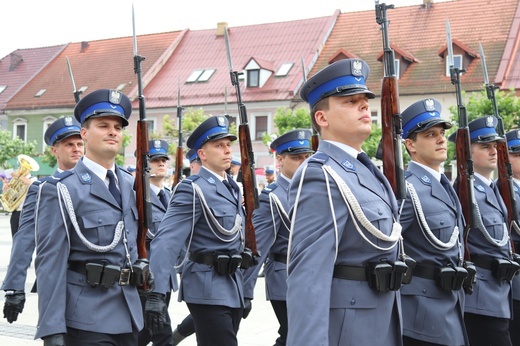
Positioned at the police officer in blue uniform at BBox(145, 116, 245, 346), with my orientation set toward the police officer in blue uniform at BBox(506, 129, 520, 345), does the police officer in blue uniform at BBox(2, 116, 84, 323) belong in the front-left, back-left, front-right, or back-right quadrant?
back-left

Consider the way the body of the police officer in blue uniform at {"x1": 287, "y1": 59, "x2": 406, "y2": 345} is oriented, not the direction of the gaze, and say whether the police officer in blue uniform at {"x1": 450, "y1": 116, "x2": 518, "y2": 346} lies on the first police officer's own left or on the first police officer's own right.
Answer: on the first police officer's own left

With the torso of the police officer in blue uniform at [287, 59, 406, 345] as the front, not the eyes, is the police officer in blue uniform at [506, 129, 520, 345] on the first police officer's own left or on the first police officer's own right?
on the first police officer's own left

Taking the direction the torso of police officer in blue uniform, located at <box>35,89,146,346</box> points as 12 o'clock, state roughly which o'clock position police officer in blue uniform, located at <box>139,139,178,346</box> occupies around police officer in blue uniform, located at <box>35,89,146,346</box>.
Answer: police officer in blue uniform, located at <box>139,139,178,346</box> is roughly at 8 o'clock from police officer in blue uniform, located at <box>35,89,146,346</box>.
